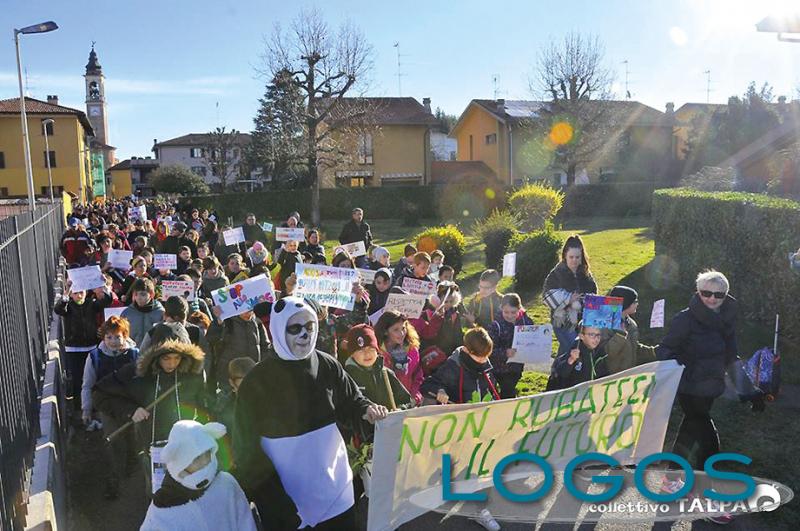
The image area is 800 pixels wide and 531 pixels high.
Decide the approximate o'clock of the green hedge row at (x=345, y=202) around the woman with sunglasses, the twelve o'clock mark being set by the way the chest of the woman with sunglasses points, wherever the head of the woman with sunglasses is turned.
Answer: The green hedge row is roughly at 5 o'clock from the woman with sunglasses.

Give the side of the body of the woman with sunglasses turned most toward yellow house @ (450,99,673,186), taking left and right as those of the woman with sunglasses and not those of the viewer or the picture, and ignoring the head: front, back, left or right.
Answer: back

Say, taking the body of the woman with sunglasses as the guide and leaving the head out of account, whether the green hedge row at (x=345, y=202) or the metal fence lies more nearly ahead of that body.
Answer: the metal fence

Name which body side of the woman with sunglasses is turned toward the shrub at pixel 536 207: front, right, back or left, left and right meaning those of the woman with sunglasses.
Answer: back

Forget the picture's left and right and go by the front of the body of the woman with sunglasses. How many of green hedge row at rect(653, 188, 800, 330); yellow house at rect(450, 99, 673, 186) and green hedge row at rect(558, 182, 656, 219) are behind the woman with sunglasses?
3

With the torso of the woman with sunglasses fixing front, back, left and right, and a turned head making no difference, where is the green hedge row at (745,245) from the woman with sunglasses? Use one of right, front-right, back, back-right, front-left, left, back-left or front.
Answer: back

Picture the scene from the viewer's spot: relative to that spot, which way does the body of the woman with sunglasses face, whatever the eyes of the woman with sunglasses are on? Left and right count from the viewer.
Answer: facing the viewer

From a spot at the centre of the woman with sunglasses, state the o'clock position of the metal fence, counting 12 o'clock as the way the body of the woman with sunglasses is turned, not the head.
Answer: The metal fence is roughly at 2 o'clock from the woman with sunglasses.

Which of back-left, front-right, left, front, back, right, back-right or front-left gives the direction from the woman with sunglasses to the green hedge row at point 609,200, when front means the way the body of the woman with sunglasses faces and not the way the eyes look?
back
